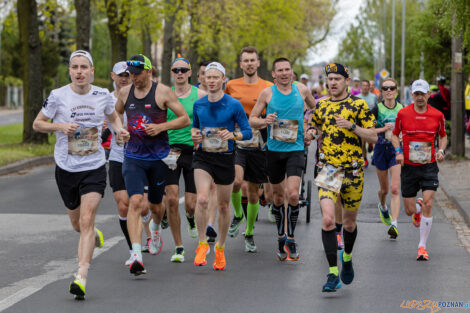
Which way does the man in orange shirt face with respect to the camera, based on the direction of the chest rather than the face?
toward the camera

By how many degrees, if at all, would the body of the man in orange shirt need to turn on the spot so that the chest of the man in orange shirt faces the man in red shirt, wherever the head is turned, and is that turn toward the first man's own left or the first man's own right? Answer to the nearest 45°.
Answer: approximately 90° to the first man's own left

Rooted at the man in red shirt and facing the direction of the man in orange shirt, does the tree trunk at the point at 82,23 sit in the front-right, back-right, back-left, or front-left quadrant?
front-right

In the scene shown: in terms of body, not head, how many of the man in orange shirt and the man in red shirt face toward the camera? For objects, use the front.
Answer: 2

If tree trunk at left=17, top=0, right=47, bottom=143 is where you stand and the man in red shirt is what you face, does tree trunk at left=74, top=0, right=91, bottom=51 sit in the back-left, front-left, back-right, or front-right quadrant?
back-left

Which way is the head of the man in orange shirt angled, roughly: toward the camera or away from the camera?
toward the camera

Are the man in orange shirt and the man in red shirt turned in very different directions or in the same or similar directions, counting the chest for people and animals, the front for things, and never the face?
same or similar directions

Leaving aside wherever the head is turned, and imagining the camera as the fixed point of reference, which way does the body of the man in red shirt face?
toward the camera

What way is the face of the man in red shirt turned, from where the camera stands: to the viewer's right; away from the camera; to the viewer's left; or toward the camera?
toward the camera

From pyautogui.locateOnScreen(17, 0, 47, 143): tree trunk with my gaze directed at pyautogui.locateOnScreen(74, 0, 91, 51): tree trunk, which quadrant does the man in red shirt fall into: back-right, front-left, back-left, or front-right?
back-right

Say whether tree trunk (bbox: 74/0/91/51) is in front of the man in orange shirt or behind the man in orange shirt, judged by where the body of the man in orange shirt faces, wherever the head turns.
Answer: behind

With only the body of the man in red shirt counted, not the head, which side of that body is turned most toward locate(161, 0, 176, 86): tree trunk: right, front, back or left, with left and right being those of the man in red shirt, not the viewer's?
back

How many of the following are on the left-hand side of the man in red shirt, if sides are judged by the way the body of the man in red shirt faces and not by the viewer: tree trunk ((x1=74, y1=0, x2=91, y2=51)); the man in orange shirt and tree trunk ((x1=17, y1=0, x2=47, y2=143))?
0

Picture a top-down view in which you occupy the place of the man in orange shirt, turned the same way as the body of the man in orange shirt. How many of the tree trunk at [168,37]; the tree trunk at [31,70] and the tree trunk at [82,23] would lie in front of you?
0

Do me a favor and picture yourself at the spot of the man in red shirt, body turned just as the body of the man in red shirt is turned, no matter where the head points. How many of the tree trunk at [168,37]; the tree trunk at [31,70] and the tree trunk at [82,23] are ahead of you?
0

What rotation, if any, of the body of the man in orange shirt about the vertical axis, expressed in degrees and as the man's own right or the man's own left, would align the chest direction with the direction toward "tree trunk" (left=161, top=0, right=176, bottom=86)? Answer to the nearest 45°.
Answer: approximately 180°

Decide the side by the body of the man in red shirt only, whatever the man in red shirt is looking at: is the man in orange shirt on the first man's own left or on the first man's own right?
on the first man's own right
